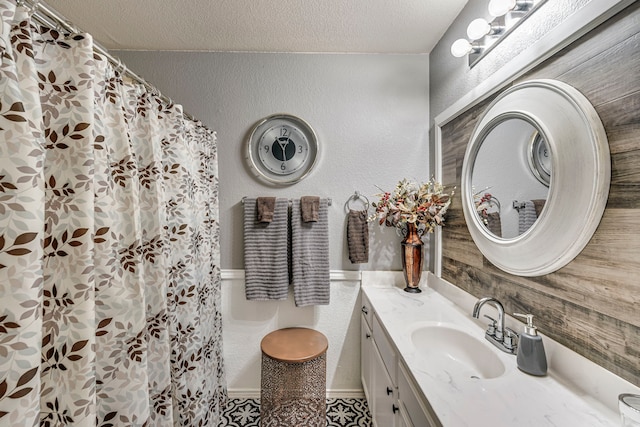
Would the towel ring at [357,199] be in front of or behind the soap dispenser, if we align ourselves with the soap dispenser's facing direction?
in front

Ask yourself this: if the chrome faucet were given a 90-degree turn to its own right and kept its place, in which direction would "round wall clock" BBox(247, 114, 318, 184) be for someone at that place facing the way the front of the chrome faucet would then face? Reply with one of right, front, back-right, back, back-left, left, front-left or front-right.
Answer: front-left

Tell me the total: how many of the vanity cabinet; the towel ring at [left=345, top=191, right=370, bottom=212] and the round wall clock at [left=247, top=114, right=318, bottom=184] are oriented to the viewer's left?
1

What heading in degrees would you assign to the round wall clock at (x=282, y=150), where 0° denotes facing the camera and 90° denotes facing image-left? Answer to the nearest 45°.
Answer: approximately 0°

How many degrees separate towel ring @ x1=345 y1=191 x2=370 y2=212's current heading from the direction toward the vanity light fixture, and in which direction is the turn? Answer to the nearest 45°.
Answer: approximately 45° to its left

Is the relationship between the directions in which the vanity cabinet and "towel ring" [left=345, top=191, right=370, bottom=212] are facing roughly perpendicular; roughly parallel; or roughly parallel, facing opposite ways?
roughly perpendicular

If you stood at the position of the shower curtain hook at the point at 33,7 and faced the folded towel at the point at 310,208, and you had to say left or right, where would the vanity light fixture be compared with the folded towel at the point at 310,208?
right

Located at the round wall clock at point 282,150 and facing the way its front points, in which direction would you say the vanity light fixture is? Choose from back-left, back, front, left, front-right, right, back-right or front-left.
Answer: front-left

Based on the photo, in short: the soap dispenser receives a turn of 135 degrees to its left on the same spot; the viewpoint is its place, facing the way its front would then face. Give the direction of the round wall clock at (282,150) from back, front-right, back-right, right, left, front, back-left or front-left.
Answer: back-right

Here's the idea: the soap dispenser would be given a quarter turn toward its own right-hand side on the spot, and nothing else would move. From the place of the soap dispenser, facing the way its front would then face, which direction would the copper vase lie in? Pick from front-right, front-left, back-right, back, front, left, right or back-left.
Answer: front-left

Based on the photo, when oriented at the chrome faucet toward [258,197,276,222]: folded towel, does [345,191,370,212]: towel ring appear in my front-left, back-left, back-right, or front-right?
front-right

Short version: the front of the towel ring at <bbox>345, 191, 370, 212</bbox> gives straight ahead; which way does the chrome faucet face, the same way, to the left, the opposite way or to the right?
to the right

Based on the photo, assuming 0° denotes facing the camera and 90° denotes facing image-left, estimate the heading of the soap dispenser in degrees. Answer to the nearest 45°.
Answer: approximately 90°

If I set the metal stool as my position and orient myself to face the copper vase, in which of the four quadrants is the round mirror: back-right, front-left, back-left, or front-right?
front-right

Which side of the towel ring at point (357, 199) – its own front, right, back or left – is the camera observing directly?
front
